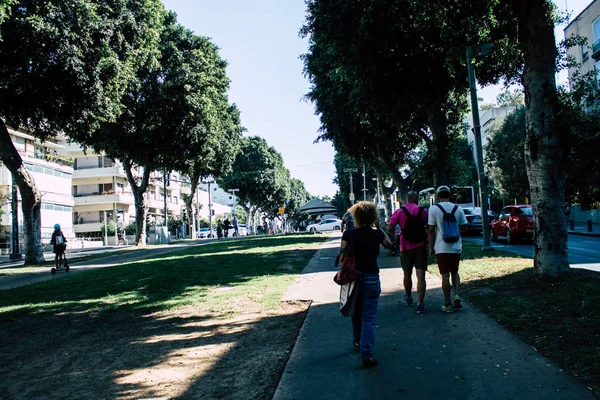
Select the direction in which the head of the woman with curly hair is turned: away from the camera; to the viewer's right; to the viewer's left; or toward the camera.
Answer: away from the camera

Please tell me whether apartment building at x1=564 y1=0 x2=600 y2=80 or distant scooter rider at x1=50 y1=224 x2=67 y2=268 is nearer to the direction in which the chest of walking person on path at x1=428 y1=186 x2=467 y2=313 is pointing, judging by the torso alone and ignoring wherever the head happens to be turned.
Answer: the apartment building

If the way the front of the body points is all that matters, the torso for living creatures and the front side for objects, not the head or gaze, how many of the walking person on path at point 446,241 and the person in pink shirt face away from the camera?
2

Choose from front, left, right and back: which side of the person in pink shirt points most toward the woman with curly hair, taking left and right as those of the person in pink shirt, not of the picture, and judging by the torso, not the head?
back

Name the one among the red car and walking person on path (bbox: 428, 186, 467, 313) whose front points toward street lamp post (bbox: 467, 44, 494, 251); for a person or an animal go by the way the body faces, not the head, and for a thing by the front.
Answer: the walking person on path

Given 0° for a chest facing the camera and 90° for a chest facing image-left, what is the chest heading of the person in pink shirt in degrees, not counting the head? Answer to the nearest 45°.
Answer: approximately 180°

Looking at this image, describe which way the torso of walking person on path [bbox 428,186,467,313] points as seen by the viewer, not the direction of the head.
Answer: away from the camera

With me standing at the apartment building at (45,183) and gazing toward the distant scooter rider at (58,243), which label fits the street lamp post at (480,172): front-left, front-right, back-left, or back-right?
front-left

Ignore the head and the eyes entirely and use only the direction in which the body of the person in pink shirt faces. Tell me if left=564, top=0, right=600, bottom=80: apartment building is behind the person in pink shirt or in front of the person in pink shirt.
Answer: in front

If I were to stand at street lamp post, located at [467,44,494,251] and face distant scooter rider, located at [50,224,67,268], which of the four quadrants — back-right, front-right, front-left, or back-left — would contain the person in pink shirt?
front-left

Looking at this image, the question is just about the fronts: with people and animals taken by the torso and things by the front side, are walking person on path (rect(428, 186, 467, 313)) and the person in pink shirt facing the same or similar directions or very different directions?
same or similar directions

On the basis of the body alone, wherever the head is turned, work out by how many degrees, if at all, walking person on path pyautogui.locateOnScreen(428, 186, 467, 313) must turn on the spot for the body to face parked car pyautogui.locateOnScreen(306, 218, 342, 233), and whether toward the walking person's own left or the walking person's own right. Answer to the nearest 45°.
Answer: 0° — they already face it

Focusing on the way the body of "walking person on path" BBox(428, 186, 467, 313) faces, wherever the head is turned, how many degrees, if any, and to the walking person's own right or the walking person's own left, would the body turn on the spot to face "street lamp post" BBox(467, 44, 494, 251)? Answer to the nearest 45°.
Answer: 0° — they already face it

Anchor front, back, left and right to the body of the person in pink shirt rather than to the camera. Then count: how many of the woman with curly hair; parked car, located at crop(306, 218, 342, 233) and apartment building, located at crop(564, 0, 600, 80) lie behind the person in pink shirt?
1
